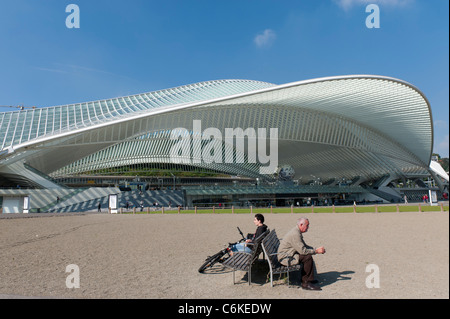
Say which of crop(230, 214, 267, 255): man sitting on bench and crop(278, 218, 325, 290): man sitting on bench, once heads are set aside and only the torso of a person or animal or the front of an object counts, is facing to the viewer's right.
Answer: crop(278, 218, 325, 290): man sitting on bench

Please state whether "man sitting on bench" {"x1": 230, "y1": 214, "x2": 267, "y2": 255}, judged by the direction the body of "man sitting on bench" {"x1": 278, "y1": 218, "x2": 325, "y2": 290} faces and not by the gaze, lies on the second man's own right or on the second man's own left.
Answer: on the second man's own left

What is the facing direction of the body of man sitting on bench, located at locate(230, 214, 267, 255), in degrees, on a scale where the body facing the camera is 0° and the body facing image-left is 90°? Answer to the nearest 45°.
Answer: approximately 90°

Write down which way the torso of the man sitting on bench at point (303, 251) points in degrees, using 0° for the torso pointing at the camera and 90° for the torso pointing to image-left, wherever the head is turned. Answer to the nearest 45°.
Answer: approximately 270°

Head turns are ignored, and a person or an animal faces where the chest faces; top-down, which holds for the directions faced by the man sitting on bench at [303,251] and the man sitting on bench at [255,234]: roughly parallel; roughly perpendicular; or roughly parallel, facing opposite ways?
roughly parallel, facing opposite ways

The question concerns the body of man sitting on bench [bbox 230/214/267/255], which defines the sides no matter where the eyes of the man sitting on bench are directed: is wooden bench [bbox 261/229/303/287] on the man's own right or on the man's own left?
on the man's own left

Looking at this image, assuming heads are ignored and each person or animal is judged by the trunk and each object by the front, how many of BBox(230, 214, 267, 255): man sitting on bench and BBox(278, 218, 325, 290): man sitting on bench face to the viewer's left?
1
